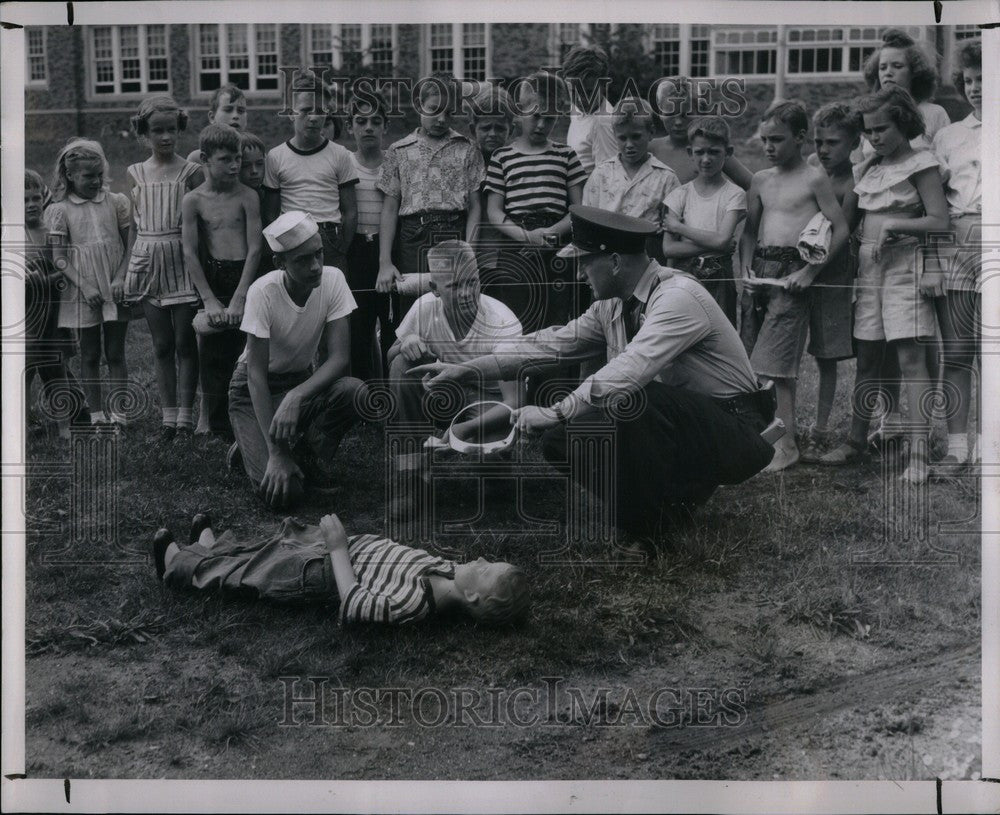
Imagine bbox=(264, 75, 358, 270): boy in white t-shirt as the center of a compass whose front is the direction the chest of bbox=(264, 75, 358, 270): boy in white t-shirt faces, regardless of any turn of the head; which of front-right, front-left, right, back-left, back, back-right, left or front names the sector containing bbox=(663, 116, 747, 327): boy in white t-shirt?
left

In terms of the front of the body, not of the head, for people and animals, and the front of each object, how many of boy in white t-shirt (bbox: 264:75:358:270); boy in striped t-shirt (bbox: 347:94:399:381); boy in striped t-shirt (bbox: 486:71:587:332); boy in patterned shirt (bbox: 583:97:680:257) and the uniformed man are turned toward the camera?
4

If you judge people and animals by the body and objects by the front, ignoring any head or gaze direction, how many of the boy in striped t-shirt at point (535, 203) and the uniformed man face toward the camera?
1

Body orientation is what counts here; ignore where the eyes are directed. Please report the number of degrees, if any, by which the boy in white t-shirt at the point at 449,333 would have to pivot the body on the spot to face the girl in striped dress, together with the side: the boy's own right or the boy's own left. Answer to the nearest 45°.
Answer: approximately 90° to the boy's own right

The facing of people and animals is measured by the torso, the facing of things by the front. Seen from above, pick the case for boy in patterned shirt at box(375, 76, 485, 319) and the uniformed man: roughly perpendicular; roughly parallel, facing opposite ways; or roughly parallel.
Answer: roughly perpendicular

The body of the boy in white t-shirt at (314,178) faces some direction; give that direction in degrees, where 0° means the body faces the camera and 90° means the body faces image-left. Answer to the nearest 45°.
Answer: approximately 0°

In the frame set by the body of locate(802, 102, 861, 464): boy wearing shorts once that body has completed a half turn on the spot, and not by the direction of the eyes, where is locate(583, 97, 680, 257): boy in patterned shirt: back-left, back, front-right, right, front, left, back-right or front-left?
back-left

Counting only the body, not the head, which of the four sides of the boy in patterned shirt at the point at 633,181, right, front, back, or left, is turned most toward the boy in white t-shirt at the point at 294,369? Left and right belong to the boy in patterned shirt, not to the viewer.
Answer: right

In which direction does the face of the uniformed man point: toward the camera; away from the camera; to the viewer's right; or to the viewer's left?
to the viewer's left

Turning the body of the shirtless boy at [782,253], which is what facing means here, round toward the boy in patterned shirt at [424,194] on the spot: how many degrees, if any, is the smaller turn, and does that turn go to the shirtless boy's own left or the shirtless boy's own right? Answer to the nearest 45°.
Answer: approximately 45° to the shirtless boy's own right
